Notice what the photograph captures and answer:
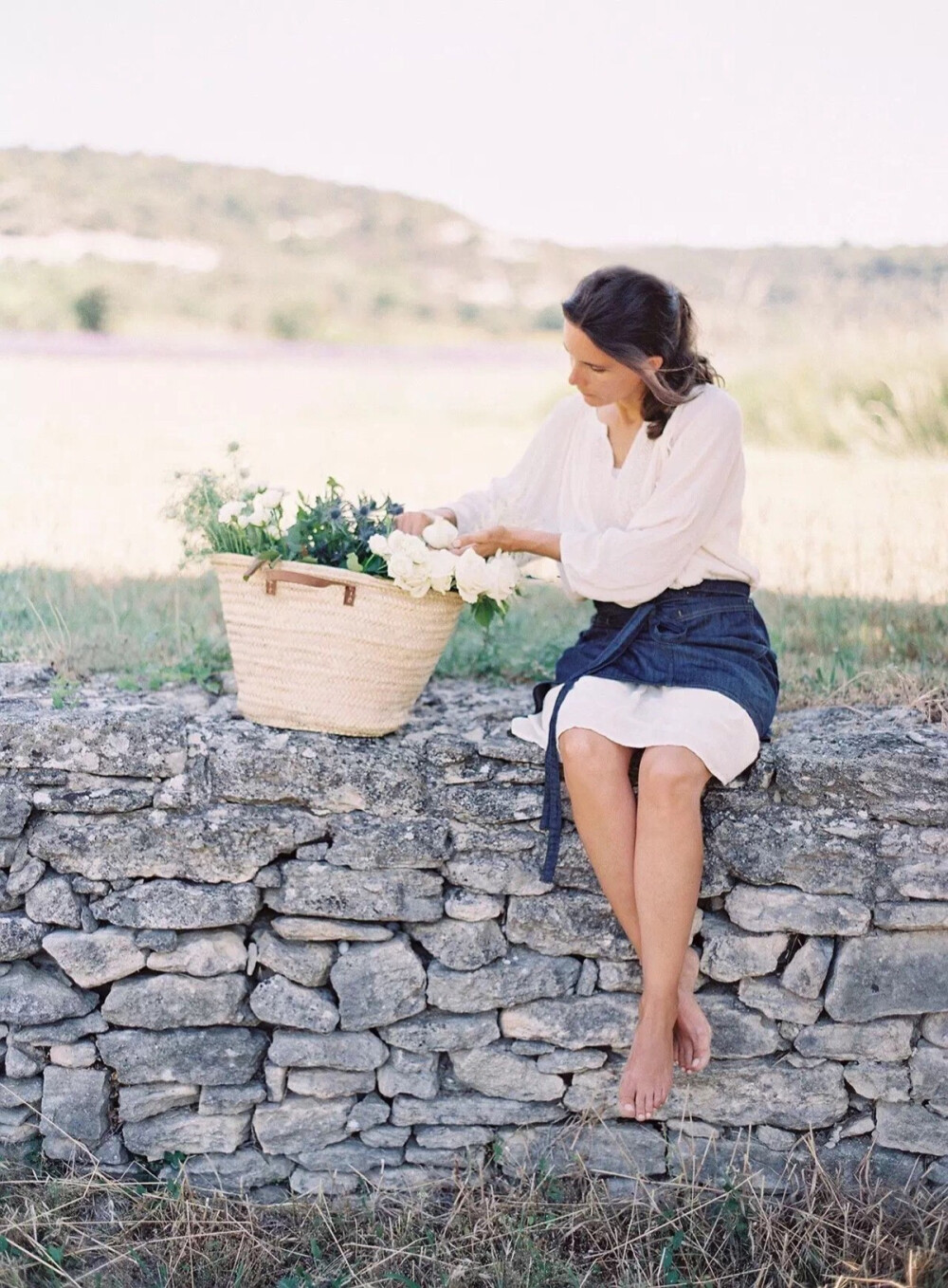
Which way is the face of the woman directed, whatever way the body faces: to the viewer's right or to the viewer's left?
to the viewer's left

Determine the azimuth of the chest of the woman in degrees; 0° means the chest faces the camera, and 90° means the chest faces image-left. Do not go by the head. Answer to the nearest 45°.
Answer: approximately 45°

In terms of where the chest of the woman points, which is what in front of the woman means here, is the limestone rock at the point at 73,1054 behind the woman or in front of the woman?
in front

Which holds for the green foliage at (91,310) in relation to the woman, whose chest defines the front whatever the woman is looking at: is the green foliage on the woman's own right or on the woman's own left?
on the woman's own right
